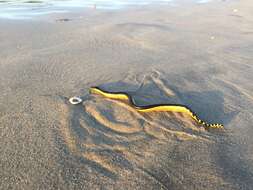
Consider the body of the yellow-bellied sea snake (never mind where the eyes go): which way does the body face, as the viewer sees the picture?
to the viewer's left
